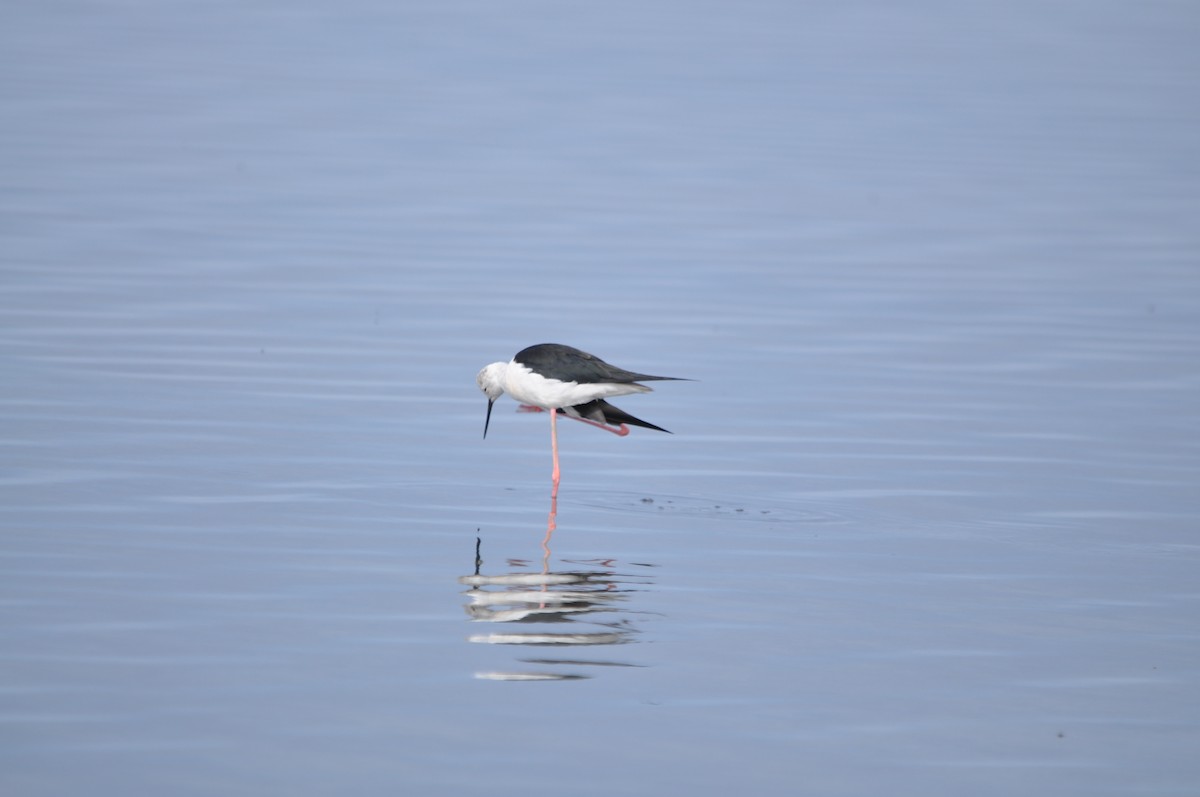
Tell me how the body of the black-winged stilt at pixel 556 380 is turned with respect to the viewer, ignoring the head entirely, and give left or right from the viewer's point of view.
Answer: facing to the left of the viewer
